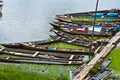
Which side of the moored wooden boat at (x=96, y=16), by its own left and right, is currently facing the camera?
left

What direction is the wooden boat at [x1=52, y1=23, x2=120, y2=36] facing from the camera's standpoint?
to the viewer's left

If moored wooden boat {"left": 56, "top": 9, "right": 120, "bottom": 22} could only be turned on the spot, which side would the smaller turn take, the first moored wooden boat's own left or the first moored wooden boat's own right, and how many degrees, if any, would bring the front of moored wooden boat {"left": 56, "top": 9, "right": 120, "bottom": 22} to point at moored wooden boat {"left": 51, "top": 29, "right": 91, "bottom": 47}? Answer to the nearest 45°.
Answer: approximately 90° to the first moored wooden boat's own left
